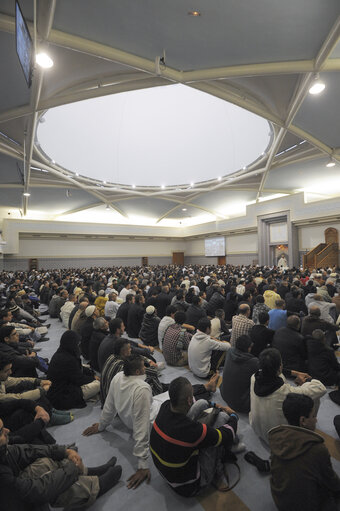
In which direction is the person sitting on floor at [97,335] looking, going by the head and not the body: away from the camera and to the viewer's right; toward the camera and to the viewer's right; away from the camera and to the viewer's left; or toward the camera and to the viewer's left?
away from the camera and to the viewer's right

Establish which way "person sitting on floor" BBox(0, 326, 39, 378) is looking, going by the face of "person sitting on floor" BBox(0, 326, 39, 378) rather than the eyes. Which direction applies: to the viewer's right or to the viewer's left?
to the viewer's right

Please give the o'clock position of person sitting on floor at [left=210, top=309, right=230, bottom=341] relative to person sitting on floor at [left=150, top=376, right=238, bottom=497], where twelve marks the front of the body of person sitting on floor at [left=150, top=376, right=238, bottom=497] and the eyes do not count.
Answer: person sitting on floor at [left=210, top=309, right=230, bottom=341] is roughly at 11 o'clock from person sitting on floor at [left=150, top=376, right=238, bottom=497].

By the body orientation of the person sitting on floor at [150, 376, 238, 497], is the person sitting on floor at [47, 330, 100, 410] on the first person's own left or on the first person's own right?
on the first person's own left

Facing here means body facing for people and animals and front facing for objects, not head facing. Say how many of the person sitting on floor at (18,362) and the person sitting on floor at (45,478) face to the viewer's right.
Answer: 2

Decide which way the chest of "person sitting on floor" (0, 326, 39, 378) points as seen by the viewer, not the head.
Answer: to the viewer's right

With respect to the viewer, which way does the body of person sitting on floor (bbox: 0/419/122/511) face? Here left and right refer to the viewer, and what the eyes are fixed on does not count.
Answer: facing to the right of the viewer

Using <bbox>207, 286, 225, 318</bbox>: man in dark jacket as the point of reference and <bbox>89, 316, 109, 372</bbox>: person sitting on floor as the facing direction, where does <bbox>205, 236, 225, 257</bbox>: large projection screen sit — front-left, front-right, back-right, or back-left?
back-right

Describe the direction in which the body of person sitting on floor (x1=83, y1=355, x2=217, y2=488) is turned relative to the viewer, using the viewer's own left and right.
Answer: facing away from the viewer and to the right of the viewer

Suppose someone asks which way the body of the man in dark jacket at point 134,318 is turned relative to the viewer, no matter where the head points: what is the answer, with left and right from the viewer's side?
facing away from the viewer and to the right of the viewer

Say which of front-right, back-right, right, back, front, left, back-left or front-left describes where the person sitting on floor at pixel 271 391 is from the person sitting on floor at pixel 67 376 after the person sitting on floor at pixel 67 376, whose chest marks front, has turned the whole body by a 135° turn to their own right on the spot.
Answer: front-left
